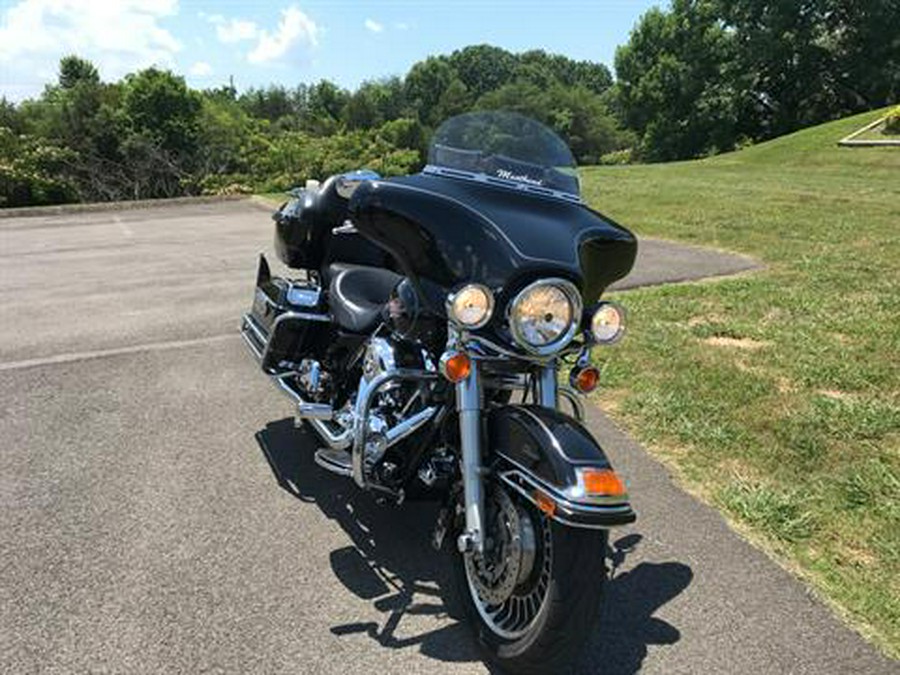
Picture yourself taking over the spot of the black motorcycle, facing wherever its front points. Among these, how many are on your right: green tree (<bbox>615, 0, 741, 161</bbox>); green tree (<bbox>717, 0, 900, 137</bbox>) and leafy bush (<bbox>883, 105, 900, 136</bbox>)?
0

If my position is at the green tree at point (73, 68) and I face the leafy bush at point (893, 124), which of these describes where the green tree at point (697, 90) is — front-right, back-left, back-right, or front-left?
front-left

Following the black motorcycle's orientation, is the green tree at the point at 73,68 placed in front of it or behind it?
behind

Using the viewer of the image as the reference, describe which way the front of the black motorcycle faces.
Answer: facing the viewer and to the right of the viewer

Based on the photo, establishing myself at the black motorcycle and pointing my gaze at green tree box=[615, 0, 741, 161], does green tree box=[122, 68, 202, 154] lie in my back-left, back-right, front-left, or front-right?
front-left

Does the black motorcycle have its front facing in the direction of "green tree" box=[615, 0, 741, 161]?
no

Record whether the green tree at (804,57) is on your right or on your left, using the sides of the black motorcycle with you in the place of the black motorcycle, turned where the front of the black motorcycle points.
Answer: on your left

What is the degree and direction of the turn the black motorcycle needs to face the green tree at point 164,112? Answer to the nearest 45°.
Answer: approximately 135° to its left
